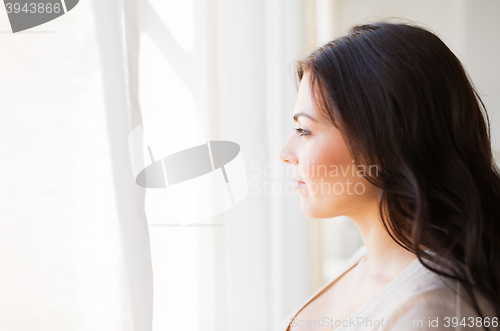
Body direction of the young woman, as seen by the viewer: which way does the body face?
to the viewer's left

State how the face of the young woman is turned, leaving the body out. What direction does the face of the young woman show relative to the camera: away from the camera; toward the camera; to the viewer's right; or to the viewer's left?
to the viewer's left
